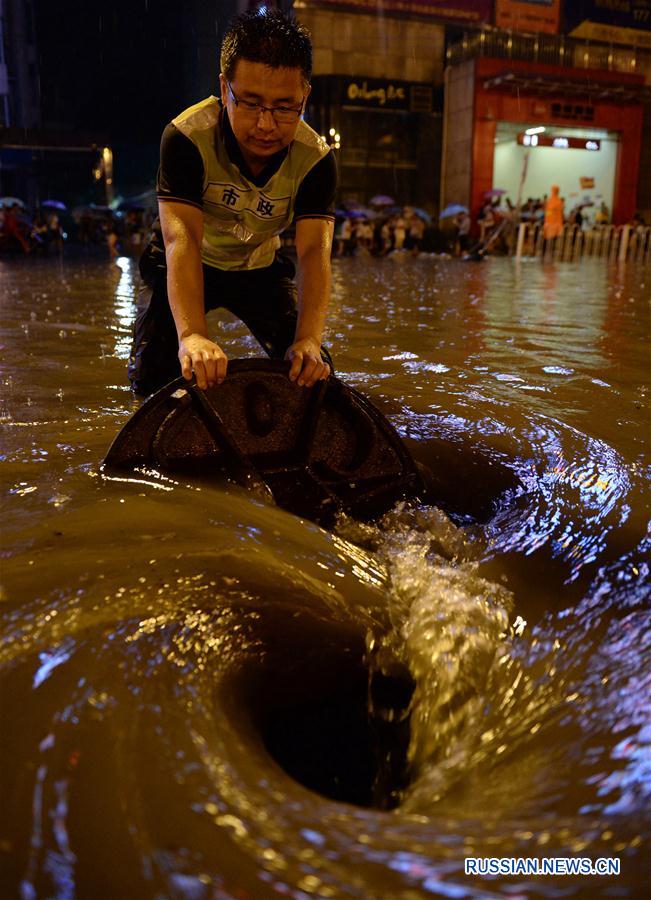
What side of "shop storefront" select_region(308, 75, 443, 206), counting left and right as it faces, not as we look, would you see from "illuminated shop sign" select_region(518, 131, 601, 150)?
left

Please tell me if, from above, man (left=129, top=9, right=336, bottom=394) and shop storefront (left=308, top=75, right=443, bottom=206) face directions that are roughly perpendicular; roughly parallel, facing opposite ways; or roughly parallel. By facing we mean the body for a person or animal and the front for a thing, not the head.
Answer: roughly parallel

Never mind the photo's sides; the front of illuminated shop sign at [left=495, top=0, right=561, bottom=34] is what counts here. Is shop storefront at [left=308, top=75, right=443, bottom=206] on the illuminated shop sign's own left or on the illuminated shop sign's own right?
on the illuminated shop sign's own right

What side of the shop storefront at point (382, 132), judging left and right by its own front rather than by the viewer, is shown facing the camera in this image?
front

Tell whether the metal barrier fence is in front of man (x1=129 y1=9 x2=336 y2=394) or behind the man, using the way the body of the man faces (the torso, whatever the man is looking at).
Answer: behind

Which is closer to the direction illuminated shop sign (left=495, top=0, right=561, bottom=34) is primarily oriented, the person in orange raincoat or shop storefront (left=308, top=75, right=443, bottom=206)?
the person in orange raincoat

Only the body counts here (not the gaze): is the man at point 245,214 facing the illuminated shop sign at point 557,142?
no

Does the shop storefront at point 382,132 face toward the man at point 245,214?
yes

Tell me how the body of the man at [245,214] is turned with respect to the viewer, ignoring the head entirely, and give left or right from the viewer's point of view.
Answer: facing the viewer

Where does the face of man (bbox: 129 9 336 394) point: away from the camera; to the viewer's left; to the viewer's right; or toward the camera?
toward the camera

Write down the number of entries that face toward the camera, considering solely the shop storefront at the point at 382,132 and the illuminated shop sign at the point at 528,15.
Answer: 2

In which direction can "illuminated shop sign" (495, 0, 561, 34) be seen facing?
toward the camera

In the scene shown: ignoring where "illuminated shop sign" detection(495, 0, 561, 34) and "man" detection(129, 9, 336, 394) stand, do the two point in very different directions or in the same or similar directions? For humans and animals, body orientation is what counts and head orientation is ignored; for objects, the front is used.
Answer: same or similar directions

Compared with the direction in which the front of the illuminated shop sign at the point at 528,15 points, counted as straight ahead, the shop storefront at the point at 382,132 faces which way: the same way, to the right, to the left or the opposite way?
the same way
